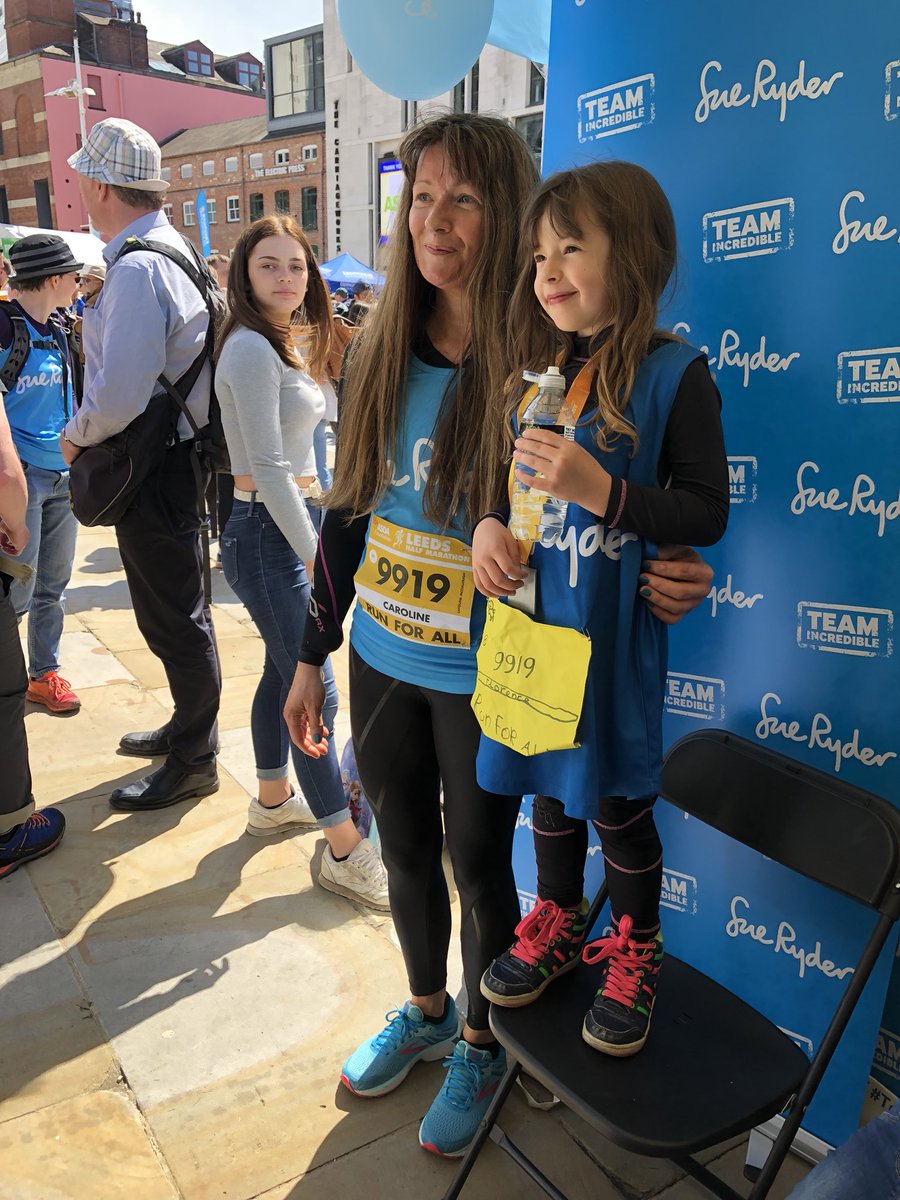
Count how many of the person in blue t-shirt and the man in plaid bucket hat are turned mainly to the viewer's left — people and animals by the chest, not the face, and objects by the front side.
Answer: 1

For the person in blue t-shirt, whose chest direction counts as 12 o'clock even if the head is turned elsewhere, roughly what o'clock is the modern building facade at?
The modern building facade is roughly at 8 o'clock from the person in blue t-shirt.

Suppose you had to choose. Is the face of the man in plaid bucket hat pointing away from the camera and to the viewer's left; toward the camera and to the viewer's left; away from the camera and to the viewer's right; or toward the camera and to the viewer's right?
away from the camera and to the viewer's left

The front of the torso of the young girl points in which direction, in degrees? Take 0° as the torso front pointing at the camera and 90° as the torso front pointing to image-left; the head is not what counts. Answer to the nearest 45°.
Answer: approximately 45°

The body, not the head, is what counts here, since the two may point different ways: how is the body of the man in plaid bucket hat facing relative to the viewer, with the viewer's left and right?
facing to the left of the viewer

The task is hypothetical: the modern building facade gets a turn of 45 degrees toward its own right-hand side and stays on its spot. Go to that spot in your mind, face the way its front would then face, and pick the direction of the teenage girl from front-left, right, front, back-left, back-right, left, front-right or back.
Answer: left

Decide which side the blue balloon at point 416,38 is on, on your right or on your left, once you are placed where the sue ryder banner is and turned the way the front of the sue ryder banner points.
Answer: on your right

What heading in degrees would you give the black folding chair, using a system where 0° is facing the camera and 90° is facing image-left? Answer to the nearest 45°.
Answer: approximately 45°

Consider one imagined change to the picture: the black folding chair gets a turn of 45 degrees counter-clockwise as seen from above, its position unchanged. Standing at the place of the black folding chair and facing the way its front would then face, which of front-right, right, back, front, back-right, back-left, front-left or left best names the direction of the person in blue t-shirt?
back-right

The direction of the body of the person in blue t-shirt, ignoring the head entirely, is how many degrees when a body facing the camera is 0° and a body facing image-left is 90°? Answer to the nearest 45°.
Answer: approximately 315°

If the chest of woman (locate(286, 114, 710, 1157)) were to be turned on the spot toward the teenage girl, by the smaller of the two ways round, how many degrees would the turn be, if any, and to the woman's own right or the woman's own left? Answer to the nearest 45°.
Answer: approximately 90° to the woman's own right

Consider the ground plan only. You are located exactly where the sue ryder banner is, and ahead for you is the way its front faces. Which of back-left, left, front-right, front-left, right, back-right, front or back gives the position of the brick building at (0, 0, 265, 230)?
right

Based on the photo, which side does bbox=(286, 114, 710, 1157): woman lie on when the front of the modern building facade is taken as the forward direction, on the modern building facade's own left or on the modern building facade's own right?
on the modern building facade's own left
